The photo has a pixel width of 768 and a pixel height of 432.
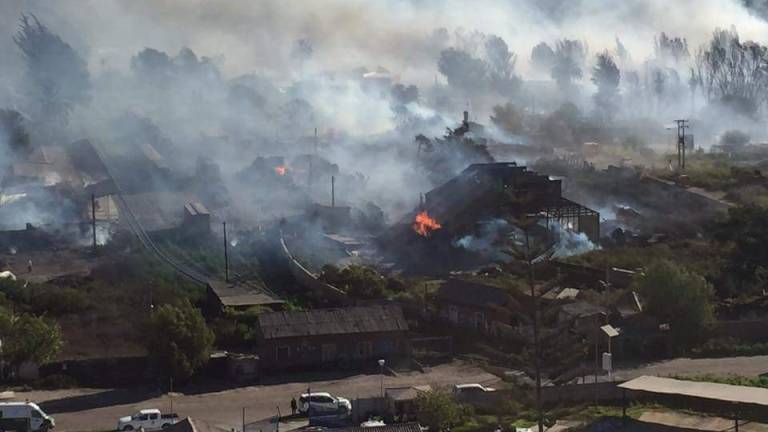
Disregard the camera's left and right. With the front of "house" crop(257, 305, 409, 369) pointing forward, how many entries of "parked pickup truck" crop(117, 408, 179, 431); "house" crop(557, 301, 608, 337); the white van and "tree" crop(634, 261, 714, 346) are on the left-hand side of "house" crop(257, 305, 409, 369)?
2

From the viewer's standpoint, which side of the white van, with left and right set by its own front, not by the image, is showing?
right

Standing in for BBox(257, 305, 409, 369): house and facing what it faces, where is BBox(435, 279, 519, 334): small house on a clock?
The small house is roughly at 8 o'clock from the house.

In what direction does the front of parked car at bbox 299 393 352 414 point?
to the viewer's right

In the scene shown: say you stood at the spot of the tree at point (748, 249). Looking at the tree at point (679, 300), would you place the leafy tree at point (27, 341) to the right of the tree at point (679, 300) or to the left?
right
